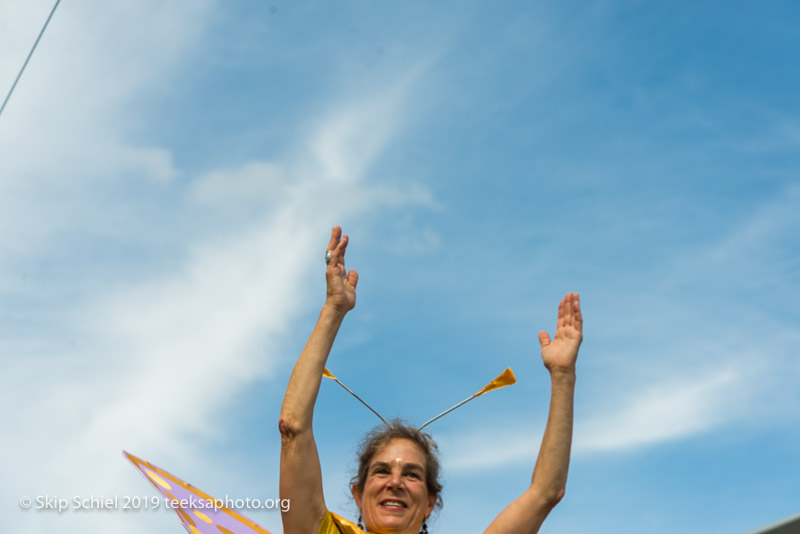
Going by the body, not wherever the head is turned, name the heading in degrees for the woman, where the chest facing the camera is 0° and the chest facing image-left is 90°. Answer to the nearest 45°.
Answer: approximately 0°
